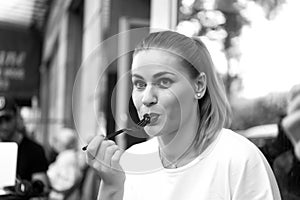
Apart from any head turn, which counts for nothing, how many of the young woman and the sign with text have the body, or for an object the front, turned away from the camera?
0

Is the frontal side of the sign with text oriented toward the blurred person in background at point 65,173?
yes

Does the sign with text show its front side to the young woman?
yes

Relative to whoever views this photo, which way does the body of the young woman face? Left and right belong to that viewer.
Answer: facing the viewer and to the left of the viewer

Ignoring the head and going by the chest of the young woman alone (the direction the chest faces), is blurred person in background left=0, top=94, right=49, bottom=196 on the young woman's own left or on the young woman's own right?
on the young woman's own right

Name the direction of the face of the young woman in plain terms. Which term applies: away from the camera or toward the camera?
toward the camera

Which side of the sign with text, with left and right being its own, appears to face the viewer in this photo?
front

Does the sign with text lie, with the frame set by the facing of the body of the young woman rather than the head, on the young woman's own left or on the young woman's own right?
on the young woman's own right

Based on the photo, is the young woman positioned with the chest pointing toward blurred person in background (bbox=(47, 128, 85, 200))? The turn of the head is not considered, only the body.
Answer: no

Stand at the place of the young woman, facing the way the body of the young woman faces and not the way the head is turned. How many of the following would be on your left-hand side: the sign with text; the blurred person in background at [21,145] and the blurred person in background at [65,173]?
0
